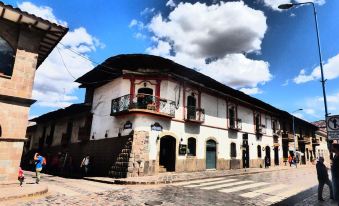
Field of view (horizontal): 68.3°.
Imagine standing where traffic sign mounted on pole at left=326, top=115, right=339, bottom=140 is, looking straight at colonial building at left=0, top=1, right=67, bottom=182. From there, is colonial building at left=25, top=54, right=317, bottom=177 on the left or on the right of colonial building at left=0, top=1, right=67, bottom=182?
right

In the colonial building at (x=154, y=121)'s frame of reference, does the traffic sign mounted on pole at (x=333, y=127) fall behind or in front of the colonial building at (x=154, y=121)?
in front
